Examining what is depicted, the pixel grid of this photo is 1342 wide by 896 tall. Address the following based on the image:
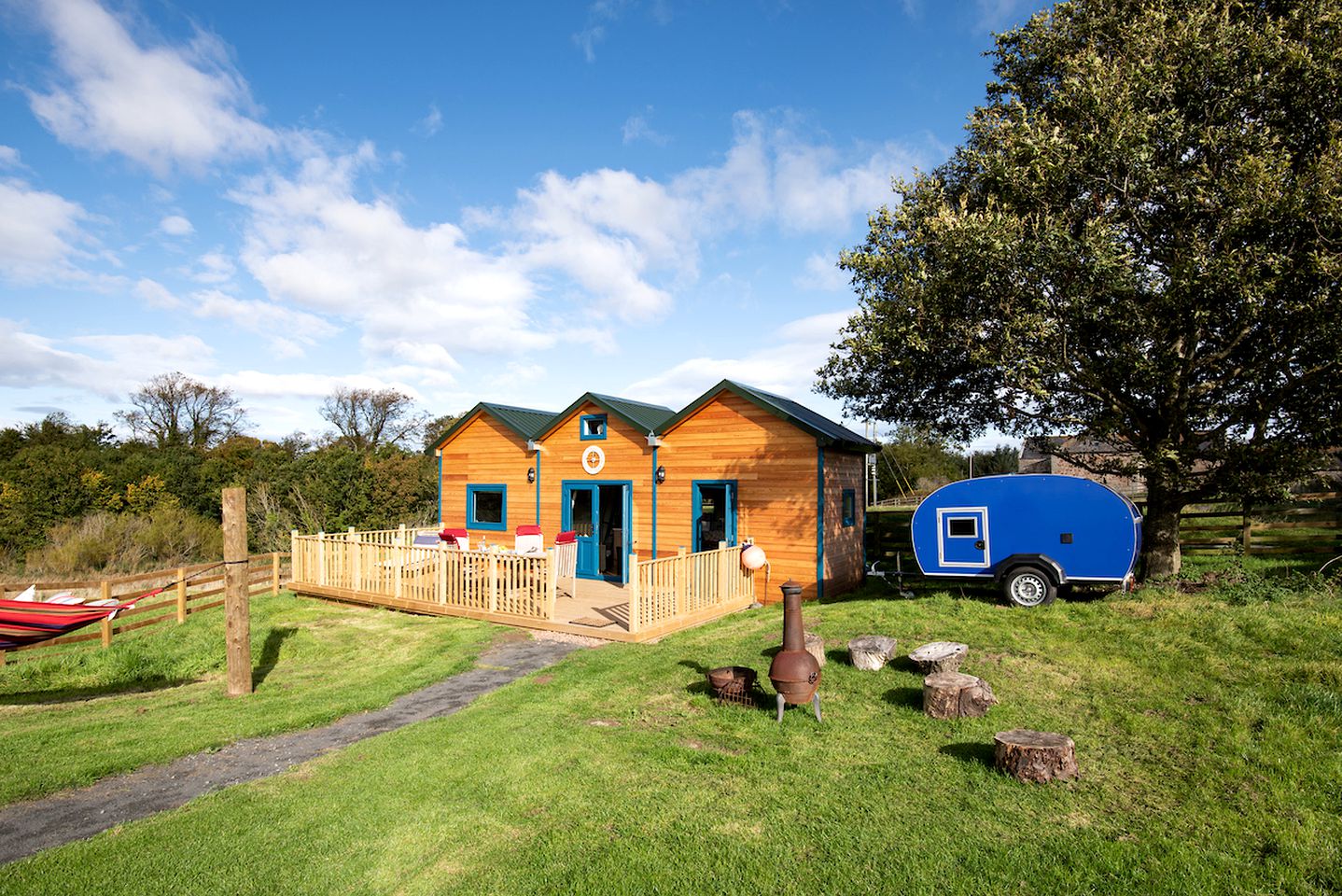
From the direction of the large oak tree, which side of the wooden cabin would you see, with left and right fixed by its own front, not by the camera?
left

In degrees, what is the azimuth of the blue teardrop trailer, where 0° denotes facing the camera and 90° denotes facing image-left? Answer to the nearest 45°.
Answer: approximately 90°

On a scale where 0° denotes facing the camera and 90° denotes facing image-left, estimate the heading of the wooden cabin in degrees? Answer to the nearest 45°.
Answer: approximately 45°

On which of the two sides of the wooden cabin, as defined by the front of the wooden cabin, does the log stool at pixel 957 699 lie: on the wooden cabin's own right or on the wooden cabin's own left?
on the wooden cabin's own left

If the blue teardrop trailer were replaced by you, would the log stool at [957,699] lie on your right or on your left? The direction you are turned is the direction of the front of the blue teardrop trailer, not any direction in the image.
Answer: on your left

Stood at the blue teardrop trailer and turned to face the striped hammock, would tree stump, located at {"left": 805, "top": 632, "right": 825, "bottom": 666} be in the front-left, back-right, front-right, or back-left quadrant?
front-left

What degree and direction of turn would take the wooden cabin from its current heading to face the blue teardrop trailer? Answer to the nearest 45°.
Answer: approximately 90° to its left

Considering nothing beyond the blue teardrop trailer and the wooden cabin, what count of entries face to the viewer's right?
0

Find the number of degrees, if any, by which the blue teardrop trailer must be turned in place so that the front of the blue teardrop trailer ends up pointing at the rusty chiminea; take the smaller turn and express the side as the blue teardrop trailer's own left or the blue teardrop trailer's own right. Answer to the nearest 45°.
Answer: approximately 90° to the blue teardrop trailer's own left

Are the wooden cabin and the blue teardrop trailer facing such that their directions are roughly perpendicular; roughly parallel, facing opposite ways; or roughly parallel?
roughly perpendicular

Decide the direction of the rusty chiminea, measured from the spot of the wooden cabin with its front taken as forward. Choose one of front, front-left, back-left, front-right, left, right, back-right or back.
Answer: front-left

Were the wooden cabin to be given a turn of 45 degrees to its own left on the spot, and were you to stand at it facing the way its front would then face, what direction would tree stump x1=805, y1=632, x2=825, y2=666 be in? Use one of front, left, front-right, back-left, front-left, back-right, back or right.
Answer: front

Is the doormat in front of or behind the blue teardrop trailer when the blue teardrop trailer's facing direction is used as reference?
in front

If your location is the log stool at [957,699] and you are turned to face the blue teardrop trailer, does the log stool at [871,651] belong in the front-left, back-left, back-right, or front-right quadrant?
front-left
